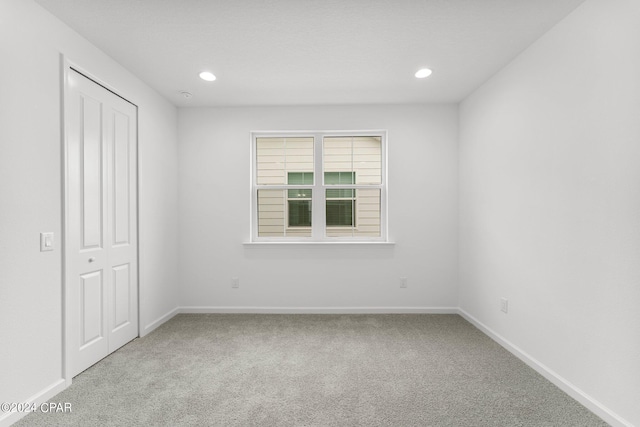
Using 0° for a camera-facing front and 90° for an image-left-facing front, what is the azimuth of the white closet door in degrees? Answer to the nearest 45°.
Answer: approximately 315°

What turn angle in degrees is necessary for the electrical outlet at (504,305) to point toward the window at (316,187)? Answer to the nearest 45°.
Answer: approximately 45° to its right

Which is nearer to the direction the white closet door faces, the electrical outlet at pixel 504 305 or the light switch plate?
the electrical outlet

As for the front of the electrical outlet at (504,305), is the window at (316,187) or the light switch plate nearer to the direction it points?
the light switch plate

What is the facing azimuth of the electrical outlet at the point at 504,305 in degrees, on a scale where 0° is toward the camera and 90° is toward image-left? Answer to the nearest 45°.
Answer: approximately 45°

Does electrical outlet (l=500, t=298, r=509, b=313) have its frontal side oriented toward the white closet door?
yes

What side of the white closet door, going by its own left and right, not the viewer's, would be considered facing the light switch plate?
right

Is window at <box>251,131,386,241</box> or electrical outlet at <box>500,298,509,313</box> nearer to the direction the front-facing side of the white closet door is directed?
the electrical outlet

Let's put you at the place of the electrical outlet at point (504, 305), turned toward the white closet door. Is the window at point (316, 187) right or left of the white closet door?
right

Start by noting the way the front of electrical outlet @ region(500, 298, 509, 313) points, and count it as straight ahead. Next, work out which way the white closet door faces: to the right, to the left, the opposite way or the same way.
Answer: the opposite way

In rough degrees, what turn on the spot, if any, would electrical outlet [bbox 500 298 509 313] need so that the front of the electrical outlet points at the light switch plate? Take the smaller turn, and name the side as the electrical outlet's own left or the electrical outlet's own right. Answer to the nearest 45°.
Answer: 0° — it already faces it

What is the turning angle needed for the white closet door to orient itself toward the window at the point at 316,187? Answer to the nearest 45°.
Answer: approximately 45° to its left
